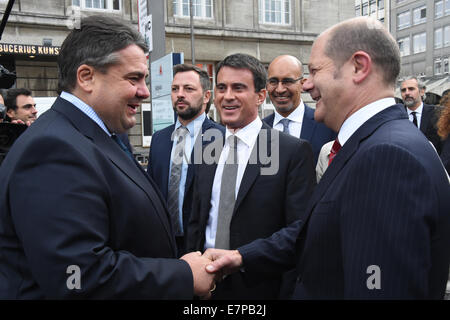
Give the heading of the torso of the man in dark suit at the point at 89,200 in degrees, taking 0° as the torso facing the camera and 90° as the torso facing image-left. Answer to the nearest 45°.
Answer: approximately 270°

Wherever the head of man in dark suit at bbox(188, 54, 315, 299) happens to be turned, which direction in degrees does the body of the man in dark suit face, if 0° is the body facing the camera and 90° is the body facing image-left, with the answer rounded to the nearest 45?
approximately 45°

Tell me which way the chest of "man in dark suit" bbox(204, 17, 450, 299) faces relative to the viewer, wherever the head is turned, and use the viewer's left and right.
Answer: facing to the left of the viewer

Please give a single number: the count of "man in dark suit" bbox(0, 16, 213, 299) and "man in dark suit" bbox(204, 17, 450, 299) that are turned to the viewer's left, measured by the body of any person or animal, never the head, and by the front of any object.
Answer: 1

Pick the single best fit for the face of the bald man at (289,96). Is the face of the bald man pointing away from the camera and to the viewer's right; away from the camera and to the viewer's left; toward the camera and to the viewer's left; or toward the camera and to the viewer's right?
toward the camera and to the viewer's left

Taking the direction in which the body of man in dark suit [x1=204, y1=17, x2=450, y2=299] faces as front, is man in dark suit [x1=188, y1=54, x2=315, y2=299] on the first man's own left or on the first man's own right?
on the first man's own right

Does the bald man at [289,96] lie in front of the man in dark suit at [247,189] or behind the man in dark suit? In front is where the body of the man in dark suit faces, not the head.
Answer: behind

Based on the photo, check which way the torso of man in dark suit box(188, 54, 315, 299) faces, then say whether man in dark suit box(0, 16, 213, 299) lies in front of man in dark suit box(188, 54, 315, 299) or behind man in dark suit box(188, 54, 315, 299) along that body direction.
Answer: in front
